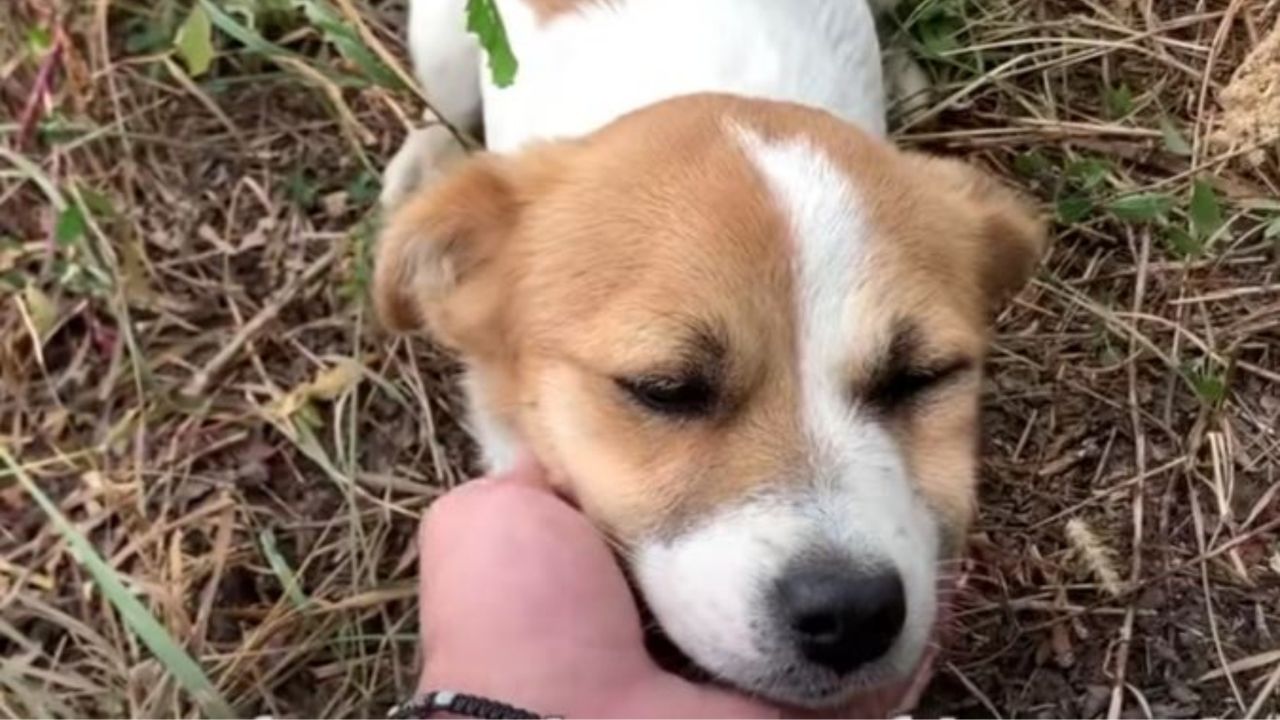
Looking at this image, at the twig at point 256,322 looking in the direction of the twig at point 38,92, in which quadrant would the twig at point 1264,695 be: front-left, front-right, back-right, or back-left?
back-right

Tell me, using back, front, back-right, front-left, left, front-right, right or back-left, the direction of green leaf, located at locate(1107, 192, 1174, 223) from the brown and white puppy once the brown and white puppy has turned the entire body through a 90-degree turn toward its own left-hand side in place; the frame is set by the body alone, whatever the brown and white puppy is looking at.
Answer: front-left

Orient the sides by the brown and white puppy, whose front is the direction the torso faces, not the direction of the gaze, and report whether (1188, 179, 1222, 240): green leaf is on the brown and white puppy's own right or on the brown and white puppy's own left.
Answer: on the brown and white puppy's own left

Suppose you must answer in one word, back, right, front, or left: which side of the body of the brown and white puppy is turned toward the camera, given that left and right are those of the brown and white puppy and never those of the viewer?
front

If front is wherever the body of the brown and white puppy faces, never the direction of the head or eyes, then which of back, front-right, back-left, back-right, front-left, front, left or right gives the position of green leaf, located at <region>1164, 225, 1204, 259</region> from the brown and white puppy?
back-left

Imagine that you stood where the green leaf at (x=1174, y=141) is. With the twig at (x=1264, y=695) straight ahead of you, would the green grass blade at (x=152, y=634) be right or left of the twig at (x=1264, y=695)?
right

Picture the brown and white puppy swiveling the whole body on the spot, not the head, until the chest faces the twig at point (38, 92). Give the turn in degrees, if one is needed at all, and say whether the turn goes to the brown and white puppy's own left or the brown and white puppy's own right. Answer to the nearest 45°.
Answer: approximately 135° to the brown and white puppy's own right

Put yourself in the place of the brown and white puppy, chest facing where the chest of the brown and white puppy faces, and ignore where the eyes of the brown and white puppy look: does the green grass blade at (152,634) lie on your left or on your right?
on your right
